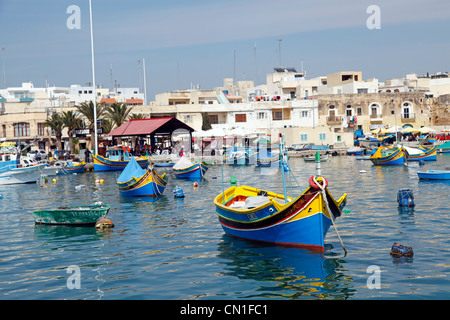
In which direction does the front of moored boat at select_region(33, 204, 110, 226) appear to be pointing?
to the viewer's right

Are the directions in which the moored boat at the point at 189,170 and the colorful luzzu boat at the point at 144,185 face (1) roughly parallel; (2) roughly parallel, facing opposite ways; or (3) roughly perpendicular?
roughly parallel

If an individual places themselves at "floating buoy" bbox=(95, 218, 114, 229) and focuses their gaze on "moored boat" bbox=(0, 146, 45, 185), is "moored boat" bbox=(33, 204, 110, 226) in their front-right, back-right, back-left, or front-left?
front-left

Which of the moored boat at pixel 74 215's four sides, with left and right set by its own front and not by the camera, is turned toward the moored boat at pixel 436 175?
front

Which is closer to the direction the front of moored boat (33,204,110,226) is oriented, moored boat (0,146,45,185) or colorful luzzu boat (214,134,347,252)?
the colorful luzzu boat

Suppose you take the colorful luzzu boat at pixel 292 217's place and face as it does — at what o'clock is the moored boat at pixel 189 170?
The moored boat is roughly at 7 o'clock from the colorful luzzu boat.

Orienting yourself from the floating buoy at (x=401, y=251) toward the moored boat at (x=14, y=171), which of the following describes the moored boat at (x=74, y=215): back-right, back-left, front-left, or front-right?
front-left

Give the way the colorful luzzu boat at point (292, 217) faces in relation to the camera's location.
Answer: facing the viewer and to the right of the viewer
